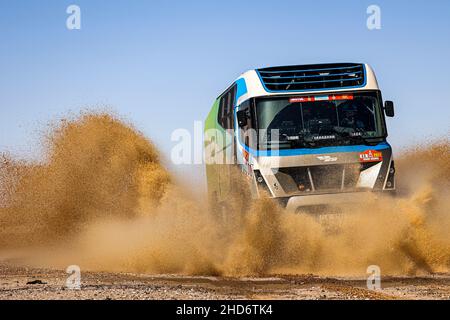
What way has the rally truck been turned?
toward the camera
